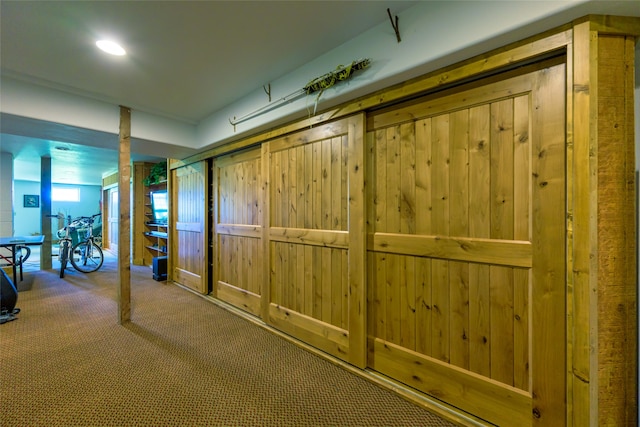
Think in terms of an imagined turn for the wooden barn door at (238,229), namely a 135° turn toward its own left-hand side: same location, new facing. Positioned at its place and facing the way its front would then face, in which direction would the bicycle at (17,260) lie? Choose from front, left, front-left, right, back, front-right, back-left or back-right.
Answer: back-left

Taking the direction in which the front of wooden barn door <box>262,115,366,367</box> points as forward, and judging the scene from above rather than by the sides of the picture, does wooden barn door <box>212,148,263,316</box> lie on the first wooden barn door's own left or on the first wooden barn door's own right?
on the first wooden barn door's own right

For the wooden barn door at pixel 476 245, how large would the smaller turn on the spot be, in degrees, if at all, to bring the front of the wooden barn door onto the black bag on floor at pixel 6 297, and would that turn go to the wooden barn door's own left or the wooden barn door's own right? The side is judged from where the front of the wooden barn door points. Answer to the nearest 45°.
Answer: approximately 45° to the wooden barn door's own right

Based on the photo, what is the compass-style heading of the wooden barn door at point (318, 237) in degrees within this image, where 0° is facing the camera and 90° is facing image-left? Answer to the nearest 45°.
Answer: approximately 45°

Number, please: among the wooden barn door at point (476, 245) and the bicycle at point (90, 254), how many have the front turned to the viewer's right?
0

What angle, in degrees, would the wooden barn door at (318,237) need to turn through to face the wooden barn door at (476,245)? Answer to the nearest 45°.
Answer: approximately 90° to its left

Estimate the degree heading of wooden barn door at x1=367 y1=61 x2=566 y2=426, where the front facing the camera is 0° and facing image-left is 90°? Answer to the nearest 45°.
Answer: approximately 45°

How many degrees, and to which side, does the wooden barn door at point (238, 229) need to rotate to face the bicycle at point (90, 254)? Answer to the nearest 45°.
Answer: approximately 90° to its right

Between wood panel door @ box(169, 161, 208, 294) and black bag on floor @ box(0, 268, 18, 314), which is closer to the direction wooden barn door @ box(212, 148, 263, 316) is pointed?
the black bag on floor
